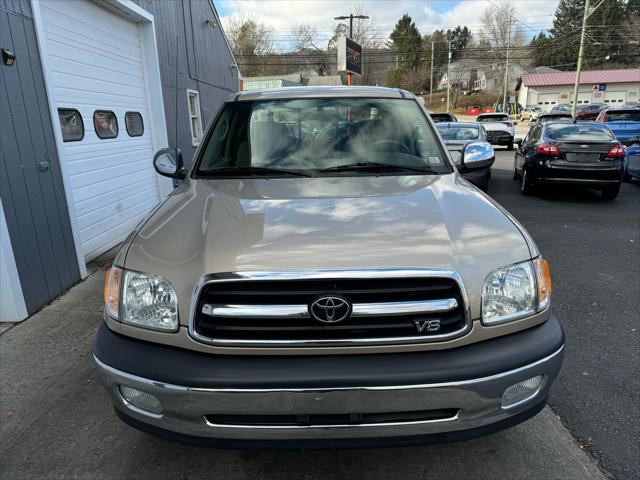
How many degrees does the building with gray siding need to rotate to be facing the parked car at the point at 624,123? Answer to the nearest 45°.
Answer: approximately 45° to its left

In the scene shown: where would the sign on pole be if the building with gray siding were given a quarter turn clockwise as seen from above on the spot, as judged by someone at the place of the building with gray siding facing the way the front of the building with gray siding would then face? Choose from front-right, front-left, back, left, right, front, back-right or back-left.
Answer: back

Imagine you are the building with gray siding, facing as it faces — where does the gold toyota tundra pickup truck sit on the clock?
The gold toyota tundra pickup truck is roughly at 1 o'clock from the building with gray siding.

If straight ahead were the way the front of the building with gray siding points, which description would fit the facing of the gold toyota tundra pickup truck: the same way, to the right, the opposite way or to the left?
to the right

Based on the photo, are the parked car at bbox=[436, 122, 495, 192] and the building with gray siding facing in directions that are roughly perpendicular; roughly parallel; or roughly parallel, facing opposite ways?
roughly perpendicular

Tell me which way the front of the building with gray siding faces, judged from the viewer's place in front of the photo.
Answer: facing the viewer and to the right of the viewer

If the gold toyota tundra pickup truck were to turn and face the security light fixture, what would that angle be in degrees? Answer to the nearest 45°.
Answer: approximately 135° to its right

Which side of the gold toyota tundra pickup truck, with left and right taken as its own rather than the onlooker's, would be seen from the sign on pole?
back

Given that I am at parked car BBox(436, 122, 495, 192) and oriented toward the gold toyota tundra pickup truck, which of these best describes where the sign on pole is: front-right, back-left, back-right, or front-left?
back-right
